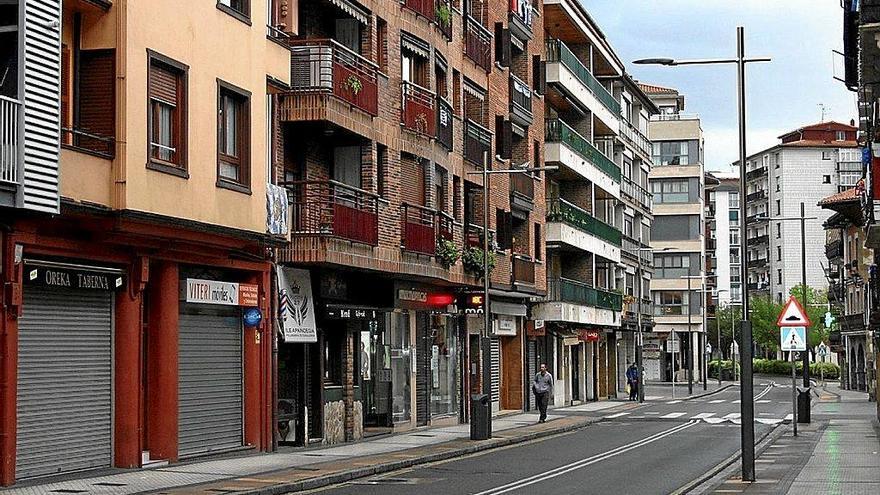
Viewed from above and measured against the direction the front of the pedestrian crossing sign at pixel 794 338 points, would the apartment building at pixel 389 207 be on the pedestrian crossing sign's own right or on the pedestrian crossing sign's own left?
on the pedestrian crossing sign's own right

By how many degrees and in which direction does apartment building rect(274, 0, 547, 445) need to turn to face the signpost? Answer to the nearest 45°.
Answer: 0° — it already faces it

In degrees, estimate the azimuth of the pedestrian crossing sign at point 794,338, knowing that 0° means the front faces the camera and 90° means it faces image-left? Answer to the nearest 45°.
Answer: approximately 0°

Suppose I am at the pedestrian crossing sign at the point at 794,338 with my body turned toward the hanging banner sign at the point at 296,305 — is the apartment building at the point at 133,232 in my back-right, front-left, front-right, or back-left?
front-left

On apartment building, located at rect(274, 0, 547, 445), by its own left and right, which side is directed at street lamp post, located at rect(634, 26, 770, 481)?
front

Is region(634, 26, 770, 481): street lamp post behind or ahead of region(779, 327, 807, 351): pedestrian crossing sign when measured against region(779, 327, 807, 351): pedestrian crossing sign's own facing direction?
ahead

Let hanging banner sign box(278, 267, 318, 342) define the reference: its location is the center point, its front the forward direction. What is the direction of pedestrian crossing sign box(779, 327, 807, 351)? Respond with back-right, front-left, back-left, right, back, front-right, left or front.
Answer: left

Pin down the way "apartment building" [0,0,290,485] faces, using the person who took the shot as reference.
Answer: facing the viewer and to the right of the viewer

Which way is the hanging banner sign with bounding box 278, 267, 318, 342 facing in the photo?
toward the camera

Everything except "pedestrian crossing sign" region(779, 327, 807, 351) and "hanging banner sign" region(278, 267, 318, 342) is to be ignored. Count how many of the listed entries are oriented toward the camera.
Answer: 2

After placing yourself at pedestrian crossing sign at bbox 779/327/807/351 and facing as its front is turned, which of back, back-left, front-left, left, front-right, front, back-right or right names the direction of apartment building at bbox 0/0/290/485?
front-right

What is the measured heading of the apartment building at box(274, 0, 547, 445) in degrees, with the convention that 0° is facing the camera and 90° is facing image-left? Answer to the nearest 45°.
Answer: approximately 315°

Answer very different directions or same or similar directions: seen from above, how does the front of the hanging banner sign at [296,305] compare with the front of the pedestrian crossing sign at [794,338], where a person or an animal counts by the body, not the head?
same or similar directions
